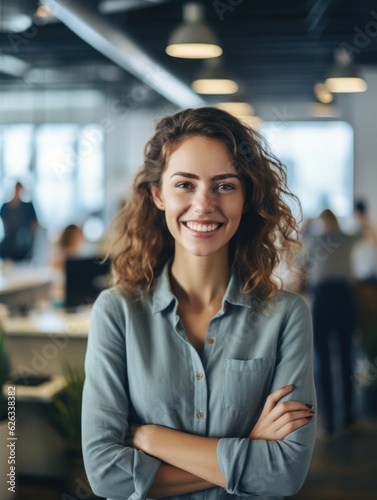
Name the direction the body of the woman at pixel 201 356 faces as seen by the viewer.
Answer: toward the camera

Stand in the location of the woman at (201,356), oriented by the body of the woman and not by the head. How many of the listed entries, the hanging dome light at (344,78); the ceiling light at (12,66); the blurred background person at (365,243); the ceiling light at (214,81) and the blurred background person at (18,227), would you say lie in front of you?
0

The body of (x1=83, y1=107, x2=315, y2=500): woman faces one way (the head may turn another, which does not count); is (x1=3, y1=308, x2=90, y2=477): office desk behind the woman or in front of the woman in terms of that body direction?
behind

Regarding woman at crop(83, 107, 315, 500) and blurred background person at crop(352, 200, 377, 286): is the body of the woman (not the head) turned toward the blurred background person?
no

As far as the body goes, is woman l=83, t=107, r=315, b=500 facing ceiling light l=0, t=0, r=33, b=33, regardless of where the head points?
no

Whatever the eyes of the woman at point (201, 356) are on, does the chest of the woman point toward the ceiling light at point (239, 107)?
no

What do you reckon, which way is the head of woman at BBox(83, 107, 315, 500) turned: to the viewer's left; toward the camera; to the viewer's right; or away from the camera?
toward the camera

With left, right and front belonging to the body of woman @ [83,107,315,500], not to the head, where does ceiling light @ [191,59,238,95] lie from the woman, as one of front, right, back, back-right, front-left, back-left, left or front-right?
back

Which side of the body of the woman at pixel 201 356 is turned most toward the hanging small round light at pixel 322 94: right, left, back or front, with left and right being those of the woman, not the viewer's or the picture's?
back

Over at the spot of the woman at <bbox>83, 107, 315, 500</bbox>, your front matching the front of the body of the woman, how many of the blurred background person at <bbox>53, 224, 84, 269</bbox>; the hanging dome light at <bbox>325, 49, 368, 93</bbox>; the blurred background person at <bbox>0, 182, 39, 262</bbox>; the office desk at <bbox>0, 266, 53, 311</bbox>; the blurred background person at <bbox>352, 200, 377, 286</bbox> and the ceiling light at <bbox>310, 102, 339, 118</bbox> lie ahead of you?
0

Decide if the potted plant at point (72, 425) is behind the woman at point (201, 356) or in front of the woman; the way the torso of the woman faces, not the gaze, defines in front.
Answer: behind

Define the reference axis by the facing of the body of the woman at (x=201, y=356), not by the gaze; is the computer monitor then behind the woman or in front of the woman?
behind

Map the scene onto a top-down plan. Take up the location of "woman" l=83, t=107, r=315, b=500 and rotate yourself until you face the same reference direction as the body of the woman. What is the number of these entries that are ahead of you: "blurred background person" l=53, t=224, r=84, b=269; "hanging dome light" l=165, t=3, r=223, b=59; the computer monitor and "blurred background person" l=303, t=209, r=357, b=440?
0

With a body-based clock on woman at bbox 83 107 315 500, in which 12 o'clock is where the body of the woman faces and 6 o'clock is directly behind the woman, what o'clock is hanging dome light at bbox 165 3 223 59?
The hanging dome light is roughly at 6 o'clock from the woman.
